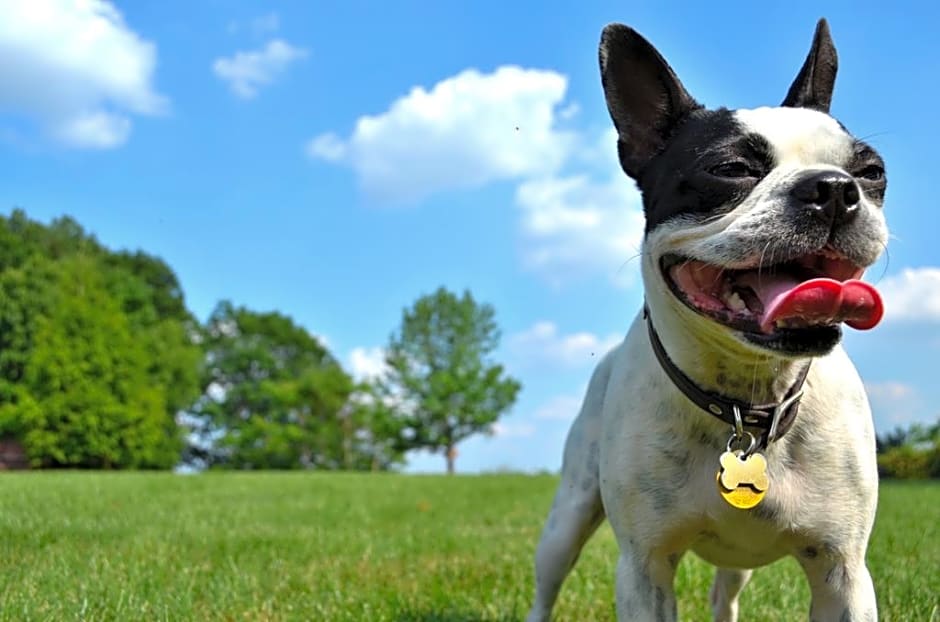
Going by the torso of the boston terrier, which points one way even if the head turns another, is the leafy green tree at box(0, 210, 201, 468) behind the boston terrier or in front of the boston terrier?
behind

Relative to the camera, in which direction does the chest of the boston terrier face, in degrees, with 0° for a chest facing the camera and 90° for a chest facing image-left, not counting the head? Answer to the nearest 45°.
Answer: approximately 315°
